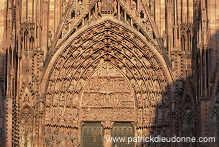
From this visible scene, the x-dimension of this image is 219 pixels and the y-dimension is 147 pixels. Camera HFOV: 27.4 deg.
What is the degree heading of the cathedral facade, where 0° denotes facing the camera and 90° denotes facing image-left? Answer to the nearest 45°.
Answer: approximately 0°
